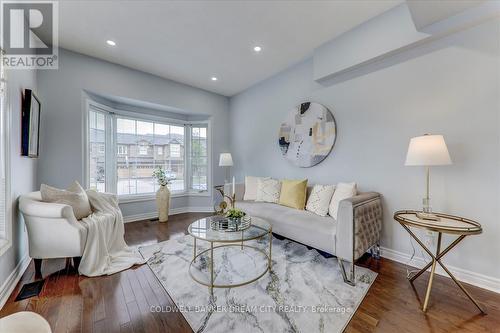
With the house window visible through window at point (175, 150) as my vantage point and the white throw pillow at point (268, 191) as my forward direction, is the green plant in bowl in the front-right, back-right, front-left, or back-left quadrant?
front-right

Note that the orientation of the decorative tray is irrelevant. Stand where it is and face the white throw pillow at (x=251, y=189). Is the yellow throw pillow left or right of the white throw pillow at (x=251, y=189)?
right

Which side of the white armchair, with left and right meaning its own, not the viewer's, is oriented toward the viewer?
right

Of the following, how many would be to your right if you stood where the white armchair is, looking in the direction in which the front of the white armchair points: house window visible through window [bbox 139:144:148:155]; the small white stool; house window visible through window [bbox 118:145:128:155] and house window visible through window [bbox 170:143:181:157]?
1

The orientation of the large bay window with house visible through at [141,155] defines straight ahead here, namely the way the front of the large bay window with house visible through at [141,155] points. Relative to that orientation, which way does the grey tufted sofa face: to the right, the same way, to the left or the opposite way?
to the right

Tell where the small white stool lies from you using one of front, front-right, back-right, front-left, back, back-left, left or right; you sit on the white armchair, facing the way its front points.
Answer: right

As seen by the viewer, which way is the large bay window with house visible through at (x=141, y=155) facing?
toward the camera

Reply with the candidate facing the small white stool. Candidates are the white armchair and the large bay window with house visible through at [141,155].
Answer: the large bay window with house visible through

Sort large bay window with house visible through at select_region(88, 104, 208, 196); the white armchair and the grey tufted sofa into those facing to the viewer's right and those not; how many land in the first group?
1

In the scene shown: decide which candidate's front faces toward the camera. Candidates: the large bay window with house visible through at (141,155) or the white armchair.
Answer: the large bay window with house visible through

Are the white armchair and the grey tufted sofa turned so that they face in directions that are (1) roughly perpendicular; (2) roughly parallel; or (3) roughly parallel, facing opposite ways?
roughly parallel, facing opposite ways

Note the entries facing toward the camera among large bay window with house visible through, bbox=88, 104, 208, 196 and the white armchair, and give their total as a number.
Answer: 1

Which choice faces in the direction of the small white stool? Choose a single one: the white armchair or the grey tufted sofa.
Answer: the grey tufted sofa

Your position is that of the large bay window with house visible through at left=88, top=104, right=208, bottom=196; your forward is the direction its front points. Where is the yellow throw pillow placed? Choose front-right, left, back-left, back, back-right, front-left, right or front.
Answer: front-left

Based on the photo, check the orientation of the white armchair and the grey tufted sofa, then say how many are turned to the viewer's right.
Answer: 1

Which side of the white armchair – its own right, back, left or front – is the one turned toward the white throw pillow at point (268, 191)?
front

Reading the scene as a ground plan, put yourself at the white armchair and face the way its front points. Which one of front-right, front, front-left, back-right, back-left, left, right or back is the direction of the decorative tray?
front-right

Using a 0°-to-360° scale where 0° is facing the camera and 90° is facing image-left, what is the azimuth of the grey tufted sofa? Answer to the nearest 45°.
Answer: approximately 45°
